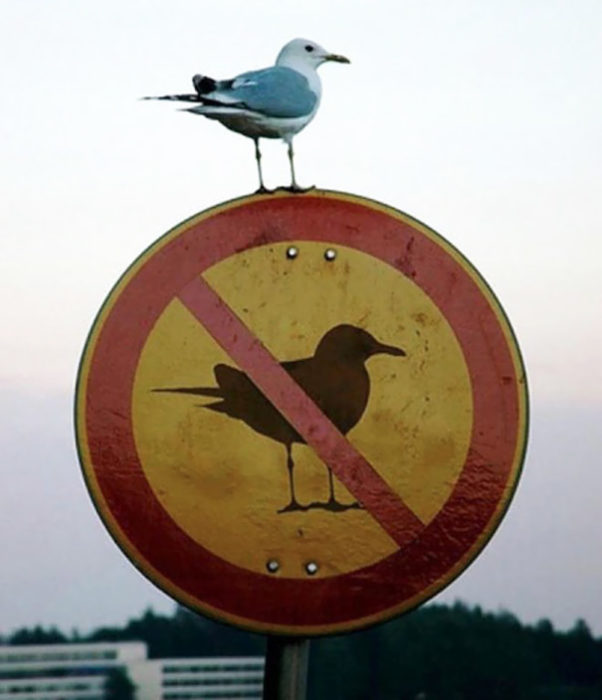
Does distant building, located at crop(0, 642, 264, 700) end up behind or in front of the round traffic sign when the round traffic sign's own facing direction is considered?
behind

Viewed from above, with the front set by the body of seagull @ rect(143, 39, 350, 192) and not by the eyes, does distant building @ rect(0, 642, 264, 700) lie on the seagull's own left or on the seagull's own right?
on the seagull's own left

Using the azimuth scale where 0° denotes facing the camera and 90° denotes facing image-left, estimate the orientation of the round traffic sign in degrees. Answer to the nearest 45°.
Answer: approximately 0°

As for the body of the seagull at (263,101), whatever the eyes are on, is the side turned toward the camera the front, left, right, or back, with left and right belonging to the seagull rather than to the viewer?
right
